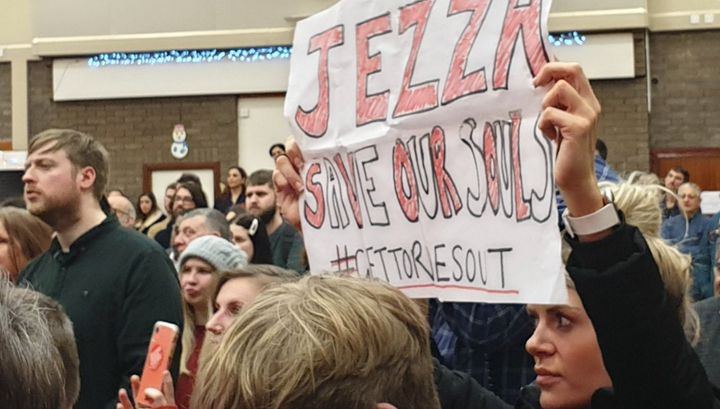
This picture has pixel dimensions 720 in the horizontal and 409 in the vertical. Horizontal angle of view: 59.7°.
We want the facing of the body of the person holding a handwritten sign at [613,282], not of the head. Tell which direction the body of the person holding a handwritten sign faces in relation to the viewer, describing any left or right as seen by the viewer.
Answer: facing to the left of the viewer

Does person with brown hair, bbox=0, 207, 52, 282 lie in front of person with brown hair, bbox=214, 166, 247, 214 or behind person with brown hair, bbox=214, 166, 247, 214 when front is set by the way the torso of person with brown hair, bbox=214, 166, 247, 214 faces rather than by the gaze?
in front

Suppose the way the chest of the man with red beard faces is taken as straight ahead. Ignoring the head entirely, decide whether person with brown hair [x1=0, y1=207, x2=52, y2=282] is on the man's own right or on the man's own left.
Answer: on the man's own right

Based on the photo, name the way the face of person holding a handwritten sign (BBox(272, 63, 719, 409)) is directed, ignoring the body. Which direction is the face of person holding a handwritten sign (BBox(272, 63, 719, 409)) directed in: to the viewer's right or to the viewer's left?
to the viewer's left

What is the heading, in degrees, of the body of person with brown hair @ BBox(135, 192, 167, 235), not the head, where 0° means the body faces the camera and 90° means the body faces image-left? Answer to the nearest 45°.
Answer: approximately 45°

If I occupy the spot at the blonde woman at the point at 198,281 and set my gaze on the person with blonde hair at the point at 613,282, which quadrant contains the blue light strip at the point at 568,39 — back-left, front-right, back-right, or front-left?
back-left

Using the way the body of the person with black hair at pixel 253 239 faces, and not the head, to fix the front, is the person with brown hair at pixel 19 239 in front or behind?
in front
